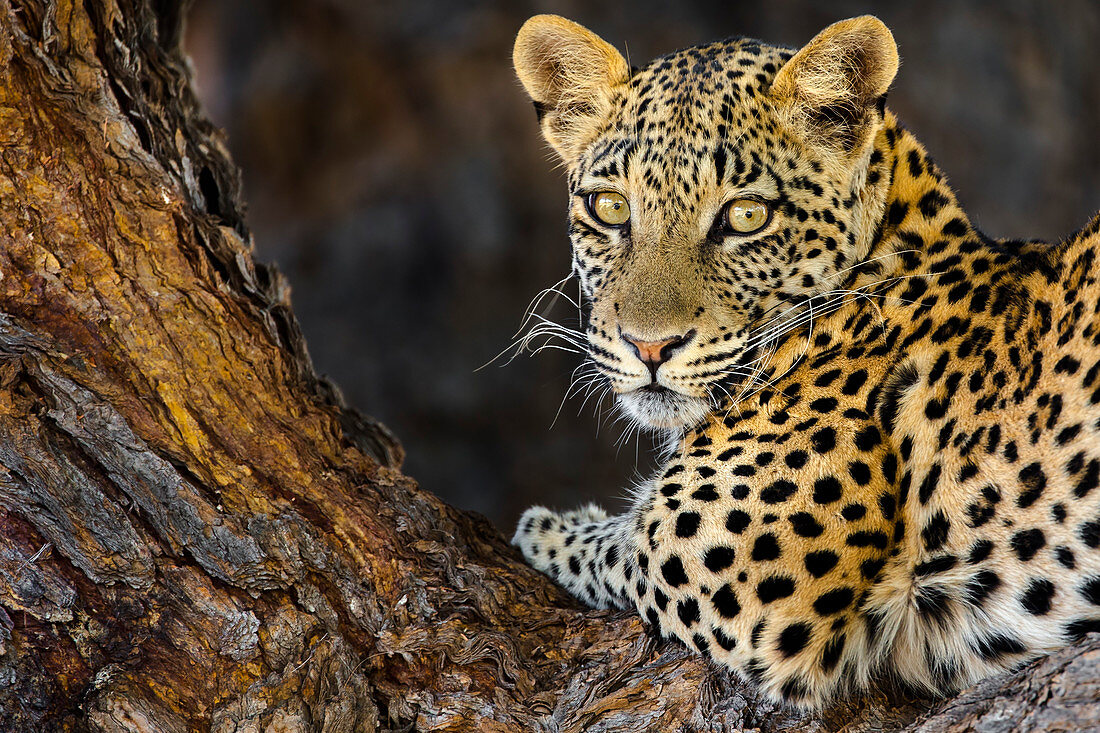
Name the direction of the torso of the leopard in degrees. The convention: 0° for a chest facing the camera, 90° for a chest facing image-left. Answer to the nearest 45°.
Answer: approximately 90°
